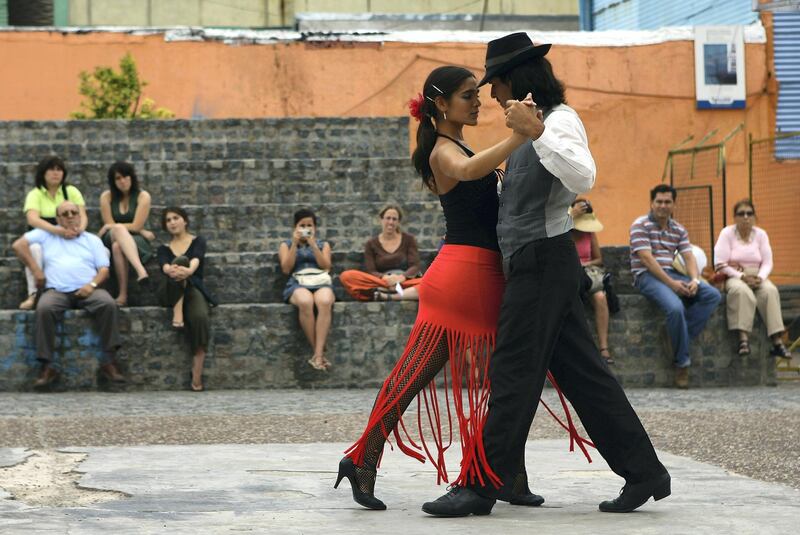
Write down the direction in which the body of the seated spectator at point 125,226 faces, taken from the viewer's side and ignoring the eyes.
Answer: toward the camera

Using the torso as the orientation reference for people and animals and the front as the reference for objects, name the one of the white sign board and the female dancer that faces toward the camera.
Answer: the white sign board

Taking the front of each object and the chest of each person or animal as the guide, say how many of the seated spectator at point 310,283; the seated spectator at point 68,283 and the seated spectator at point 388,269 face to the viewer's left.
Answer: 0

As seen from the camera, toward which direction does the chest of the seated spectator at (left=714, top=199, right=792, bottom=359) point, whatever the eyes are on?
toward the camera

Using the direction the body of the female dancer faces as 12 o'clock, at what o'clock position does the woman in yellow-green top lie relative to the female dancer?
The woman in yellow-green top is roughly at 8 o'clock from the female dancer.

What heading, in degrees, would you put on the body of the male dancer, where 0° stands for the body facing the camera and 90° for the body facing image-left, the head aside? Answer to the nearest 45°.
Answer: approximately 90°

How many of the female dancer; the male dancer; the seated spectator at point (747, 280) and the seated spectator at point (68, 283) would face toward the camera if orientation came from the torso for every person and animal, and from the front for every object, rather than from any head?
2

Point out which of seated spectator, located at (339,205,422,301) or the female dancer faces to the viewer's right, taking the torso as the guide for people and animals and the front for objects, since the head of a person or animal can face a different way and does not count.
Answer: the female dancer

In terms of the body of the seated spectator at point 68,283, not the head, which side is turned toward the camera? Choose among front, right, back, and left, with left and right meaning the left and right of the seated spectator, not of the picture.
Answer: front

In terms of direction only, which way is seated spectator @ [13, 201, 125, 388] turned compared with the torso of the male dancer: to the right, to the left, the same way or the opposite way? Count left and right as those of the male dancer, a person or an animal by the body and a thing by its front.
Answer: to the left

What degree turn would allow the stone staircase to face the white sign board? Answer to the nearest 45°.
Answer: approximately 135° to its left

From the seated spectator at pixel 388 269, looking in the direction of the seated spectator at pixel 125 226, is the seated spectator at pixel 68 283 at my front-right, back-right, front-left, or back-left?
front-left

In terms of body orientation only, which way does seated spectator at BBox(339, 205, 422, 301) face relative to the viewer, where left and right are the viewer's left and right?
facing the viewer

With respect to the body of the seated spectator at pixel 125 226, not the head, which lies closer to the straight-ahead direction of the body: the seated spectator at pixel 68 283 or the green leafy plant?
the seated spectator
